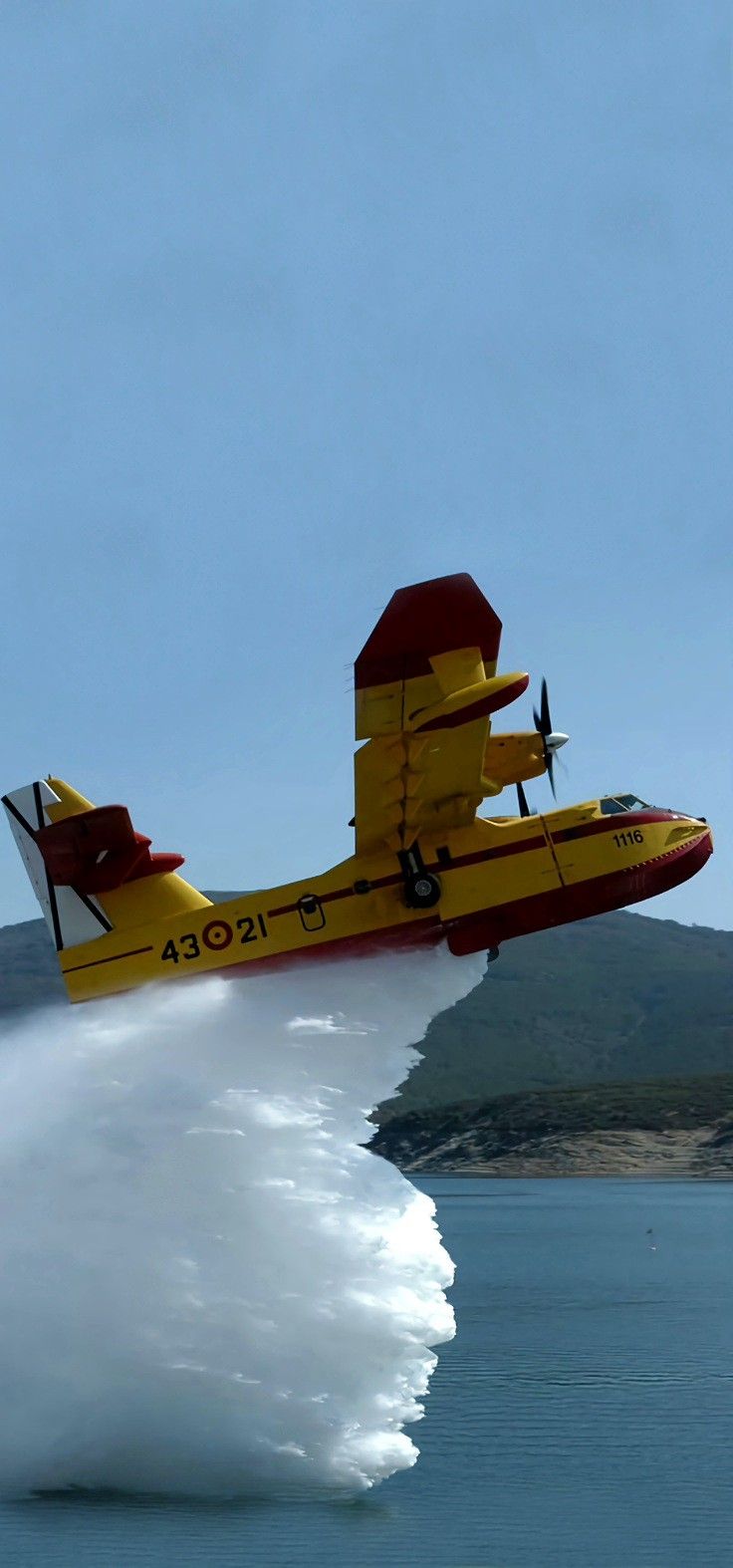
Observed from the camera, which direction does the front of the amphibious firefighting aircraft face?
facing to the right of the viewer
